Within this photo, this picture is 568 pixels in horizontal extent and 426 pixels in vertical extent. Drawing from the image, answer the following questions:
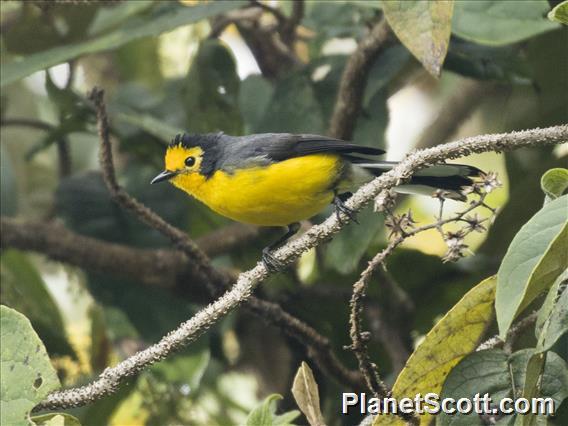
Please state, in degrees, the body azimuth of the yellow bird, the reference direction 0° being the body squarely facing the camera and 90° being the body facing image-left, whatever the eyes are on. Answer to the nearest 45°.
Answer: approximately 90°

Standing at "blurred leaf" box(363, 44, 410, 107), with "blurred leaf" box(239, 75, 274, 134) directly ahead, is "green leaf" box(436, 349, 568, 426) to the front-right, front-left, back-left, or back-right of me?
back-left

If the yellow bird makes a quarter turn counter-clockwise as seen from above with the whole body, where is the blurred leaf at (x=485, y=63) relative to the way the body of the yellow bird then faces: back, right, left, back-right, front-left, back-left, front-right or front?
left

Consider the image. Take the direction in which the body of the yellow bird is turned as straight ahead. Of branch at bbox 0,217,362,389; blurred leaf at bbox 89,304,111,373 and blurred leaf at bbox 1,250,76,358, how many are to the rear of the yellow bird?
0

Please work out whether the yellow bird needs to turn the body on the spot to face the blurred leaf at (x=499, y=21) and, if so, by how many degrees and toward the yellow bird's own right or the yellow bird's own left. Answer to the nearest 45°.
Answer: approximately 135° to the yellow bird's own right

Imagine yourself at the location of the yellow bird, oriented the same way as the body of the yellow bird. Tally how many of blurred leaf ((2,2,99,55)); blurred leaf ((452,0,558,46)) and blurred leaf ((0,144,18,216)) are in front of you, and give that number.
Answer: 2

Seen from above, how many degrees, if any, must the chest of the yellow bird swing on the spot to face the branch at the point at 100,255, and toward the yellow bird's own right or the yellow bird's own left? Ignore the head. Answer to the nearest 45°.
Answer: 0° — it already faces it

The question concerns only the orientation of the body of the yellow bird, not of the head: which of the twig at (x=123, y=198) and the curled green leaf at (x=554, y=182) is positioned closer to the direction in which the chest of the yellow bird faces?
the twig
